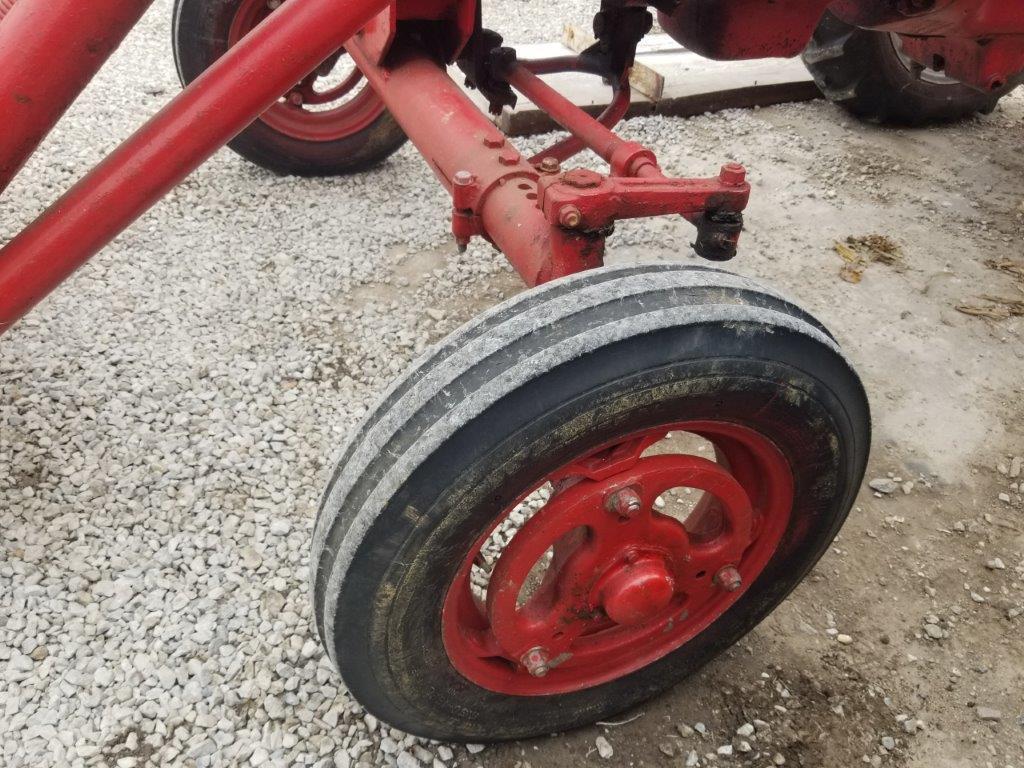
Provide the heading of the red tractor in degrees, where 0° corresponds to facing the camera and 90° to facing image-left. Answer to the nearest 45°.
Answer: approximately 45°

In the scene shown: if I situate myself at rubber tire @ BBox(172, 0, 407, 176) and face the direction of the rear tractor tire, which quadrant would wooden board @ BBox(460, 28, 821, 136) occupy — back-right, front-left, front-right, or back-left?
front-left

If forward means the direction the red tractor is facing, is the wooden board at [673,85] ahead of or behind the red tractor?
behind
